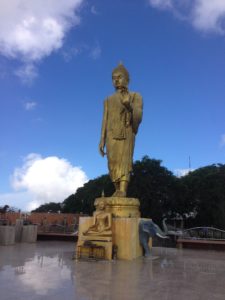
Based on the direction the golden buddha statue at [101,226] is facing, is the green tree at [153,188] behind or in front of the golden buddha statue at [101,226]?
behind

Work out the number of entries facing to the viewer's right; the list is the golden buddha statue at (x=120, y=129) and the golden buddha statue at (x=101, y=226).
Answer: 0

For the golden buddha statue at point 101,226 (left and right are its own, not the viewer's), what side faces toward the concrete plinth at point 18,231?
right

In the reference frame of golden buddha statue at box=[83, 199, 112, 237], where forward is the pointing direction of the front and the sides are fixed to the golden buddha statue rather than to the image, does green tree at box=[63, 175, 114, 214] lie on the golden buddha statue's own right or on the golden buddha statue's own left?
on the golden buddha statue's own right

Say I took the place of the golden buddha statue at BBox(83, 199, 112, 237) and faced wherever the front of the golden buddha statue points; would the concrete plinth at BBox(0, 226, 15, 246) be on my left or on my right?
on my right

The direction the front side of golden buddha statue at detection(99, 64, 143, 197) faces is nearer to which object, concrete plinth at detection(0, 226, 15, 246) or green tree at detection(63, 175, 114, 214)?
the concrete plinth

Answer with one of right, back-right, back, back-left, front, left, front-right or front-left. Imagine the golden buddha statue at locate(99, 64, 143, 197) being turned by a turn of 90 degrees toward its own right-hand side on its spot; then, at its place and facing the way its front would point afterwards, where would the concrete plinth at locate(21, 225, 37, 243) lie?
front

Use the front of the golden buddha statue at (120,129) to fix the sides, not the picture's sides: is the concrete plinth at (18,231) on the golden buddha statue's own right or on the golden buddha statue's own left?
on the golden buddha statue's own right

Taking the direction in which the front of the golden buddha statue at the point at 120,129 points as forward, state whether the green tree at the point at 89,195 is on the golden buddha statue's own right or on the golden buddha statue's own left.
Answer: on the golden buddha statue's own right

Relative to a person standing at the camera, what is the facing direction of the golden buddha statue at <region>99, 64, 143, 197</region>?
facing the viewer and to the left of the viewer
